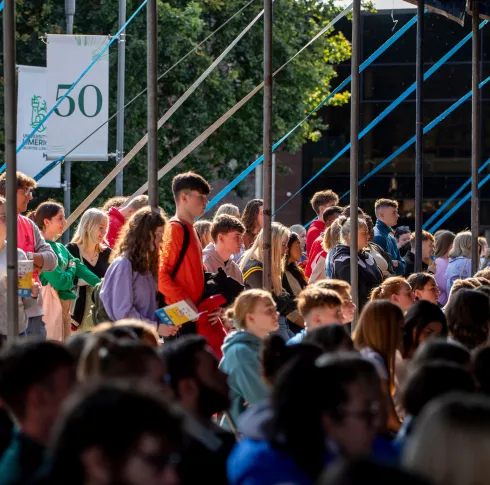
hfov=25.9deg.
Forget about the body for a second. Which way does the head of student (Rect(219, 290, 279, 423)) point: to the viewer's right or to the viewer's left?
to the viewer's right

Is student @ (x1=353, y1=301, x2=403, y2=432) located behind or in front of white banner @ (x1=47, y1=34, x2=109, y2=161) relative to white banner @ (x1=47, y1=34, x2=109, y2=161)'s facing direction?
in front

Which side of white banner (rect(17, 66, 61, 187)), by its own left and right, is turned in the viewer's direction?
front

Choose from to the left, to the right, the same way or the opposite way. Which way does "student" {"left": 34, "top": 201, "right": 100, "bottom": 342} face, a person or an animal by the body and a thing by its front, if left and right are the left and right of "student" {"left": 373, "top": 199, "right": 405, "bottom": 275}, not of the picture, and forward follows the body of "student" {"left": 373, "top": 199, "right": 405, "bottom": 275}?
the same way

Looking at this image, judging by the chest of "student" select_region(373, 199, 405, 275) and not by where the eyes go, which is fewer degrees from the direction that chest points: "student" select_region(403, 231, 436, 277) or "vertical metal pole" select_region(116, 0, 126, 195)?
the student
